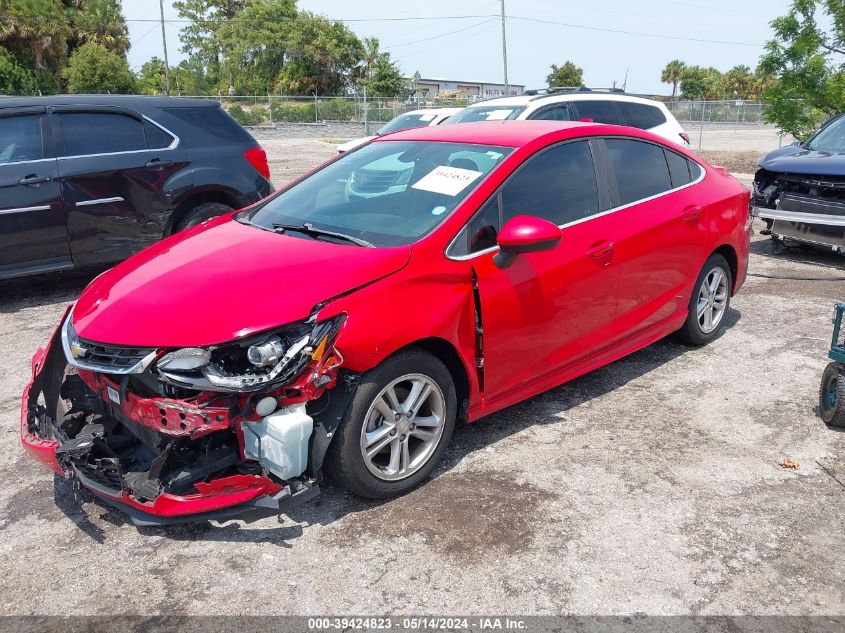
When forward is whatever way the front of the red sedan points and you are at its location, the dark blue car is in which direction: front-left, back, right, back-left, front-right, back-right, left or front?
back

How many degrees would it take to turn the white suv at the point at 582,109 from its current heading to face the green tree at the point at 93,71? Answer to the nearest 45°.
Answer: approximately 90° to its right

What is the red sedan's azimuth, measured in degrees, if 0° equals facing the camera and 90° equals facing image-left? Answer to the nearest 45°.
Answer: approximately 45°

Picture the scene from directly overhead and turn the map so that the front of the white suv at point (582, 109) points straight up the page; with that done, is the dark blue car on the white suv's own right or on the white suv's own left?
on the white suv's own left

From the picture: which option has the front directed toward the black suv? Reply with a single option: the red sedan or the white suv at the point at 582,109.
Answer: the white suv

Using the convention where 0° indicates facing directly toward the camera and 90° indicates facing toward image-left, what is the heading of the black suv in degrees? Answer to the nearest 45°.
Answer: approximately 90°

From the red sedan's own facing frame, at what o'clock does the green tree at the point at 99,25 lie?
The green tree is roughly at 4 o'clock from the red sedan.

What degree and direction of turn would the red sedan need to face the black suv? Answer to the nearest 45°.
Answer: approximately 90° to its right
